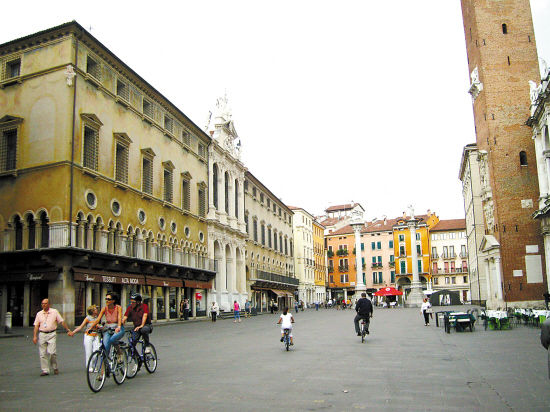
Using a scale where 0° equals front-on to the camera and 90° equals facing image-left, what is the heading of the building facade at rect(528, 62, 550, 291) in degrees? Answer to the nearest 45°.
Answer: approximately 90°

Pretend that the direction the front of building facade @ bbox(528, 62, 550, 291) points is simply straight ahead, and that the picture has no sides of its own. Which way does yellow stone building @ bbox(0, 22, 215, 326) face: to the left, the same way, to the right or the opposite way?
the opposite way

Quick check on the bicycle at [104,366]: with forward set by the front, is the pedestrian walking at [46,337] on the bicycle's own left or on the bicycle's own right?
on the bicycle's own right

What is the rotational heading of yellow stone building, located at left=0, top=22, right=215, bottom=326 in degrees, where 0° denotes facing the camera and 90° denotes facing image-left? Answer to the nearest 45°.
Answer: approximately 315°

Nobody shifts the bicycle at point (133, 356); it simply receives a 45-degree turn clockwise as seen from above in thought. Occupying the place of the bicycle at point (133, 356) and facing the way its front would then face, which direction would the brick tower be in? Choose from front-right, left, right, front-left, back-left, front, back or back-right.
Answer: back-right

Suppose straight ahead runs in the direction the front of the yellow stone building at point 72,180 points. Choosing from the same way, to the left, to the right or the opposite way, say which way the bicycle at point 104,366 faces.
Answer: to the right

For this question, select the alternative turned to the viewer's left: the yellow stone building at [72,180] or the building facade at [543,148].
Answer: the building facade

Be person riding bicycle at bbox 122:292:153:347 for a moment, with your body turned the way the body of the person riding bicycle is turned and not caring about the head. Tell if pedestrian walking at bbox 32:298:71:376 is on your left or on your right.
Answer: on your right

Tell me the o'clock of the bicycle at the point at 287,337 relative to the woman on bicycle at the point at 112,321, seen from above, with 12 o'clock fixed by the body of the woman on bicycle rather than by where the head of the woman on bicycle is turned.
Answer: The bicycle is roughly at 6 o'clock from the woman on bicycle.

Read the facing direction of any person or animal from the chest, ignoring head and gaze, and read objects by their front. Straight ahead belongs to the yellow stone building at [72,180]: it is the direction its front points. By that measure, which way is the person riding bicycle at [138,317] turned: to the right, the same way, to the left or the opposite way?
to the right

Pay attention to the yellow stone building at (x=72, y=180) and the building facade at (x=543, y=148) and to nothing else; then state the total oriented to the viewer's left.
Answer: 1

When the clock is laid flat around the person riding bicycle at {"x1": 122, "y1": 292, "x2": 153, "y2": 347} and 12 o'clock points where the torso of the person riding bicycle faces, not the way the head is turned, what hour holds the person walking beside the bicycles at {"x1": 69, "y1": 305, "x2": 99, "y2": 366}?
The person walking beside the bicycles is roughly at 2 o'clock from the person riding bicycle.

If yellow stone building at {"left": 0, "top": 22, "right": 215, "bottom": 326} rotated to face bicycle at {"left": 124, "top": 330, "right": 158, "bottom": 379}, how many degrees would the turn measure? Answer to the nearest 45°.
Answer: approximately 45° to its right

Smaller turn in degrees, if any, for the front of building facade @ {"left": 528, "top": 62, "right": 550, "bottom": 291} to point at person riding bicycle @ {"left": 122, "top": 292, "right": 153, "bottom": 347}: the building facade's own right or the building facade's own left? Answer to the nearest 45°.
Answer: approximately 90° to the building facade's own left
